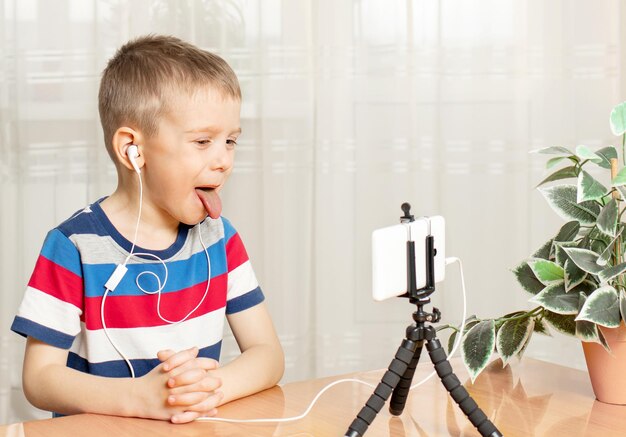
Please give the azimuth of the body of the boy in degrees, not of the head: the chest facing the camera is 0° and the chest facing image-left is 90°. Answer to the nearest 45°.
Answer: approximately 315°

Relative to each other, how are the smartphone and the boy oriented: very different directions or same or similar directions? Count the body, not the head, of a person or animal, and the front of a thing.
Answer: very different directions

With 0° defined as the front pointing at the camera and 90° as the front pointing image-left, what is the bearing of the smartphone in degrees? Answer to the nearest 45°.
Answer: approximately 135°
